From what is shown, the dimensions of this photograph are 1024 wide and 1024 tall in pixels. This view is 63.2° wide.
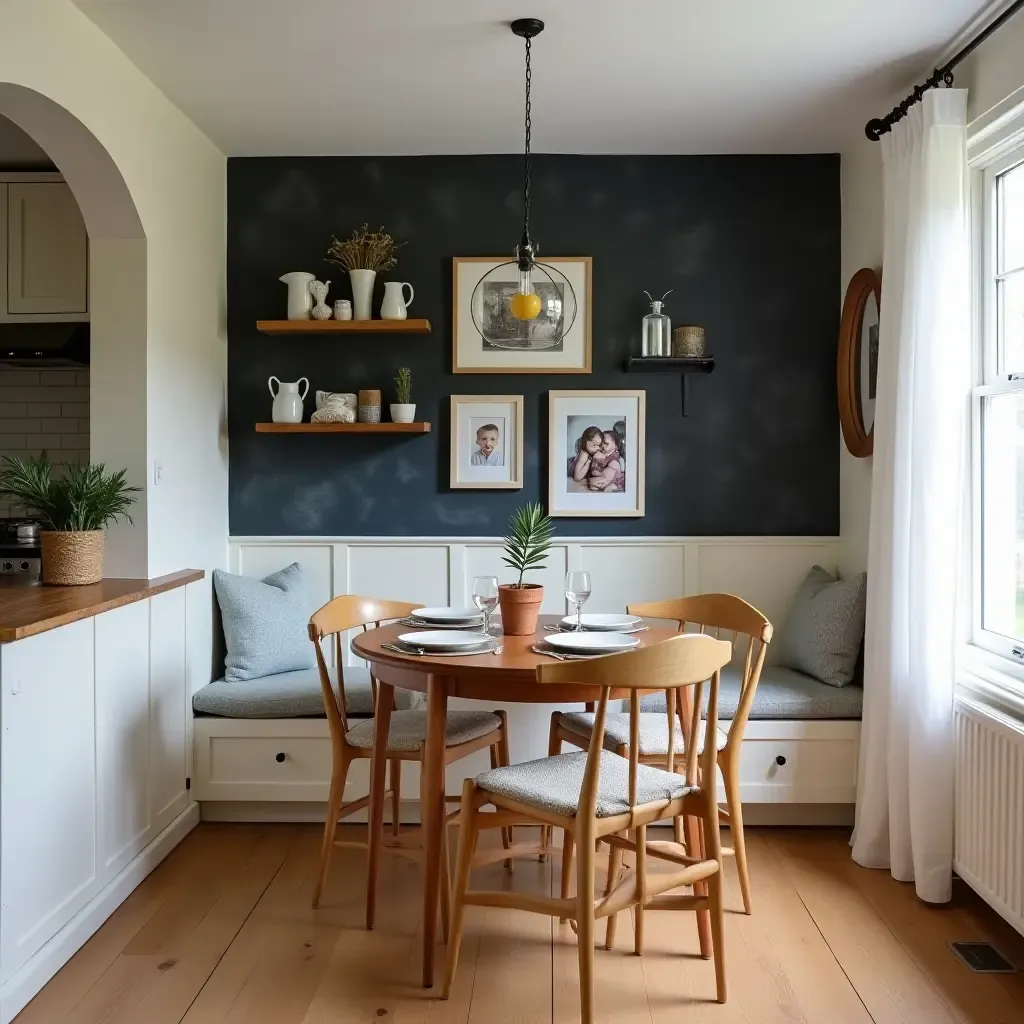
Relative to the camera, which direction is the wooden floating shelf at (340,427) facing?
toward the camera

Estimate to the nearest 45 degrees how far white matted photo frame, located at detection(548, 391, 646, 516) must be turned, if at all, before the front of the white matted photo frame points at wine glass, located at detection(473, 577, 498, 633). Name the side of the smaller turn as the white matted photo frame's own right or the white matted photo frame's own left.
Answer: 0° — it already faces it

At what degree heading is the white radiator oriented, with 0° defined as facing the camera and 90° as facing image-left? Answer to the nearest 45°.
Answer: approximately 45°

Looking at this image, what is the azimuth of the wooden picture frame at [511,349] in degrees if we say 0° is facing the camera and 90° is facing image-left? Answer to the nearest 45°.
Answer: approximately 0°

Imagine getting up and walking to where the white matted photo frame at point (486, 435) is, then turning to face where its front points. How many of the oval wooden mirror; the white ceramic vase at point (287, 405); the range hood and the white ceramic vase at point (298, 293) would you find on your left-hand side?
1

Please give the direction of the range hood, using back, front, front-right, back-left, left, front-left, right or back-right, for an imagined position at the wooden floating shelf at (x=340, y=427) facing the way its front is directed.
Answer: right

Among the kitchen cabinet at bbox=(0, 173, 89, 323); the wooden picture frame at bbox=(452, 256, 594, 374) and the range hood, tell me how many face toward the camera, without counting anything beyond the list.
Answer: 3

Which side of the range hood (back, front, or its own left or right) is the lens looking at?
front

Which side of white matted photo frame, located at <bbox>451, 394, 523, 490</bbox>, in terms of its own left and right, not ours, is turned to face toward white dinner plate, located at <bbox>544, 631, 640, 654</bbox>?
front

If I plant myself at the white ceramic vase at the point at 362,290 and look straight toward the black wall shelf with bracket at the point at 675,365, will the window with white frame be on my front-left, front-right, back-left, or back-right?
front-right

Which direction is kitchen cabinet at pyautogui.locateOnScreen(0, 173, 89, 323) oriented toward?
toward the camera
